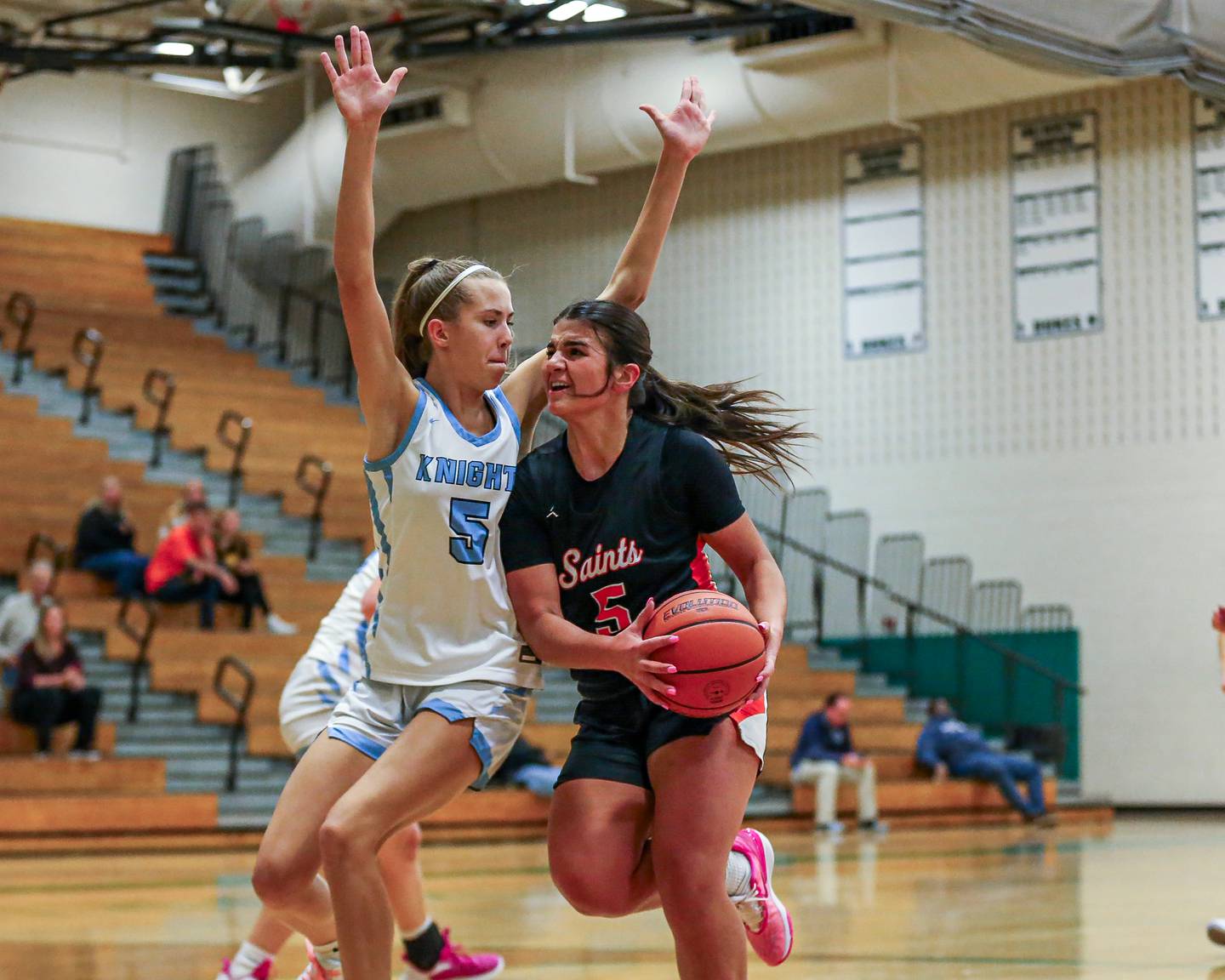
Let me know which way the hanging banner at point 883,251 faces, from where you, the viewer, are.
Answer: facing the viewer and to the left of the viewer

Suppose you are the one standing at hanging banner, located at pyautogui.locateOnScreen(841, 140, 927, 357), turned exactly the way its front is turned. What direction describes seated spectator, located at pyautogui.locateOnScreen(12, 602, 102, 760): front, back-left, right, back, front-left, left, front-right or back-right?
front

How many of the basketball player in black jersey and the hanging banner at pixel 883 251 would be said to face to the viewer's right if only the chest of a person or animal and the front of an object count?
0

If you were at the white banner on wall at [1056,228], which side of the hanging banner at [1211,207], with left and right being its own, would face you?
right

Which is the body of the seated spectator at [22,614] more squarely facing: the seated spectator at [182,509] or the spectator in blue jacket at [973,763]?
the spectator in blue jacket

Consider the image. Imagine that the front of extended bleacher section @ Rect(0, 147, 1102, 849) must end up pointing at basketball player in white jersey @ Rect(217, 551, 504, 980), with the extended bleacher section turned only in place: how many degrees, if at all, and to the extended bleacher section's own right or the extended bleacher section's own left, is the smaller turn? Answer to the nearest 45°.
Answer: approximately 45° to the extended bleacher section's own right

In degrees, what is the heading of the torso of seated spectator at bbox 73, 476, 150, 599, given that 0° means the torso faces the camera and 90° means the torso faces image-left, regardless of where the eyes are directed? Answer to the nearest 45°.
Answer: approximately 315°

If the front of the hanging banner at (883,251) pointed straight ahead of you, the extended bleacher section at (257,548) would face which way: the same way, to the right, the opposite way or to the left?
to the left

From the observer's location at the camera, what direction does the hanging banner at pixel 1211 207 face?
facing the viewer

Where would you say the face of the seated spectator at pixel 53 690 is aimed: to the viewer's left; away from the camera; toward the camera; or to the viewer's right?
toward the camera

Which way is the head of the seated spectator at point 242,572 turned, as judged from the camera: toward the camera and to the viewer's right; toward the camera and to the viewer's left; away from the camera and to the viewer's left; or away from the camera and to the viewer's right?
toward the camera and to the viewer's right

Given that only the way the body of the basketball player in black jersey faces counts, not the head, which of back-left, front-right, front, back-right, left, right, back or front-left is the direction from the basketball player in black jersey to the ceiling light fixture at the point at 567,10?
back-right

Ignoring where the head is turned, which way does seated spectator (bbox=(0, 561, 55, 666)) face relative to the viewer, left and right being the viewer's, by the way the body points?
facing the viewer and to the right of the viewer

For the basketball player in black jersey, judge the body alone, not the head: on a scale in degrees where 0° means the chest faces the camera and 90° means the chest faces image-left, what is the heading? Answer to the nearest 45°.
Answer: approximately 45°

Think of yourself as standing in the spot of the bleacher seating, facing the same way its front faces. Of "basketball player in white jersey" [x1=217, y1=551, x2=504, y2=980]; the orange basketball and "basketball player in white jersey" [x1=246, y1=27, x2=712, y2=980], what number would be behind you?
0

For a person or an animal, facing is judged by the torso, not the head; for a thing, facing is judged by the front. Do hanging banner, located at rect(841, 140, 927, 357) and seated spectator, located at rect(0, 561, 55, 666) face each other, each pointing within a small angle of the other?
no

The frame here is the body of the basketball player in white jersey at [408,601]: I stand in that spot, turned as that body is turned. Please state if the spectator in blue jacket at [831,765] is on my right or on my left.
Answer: on my left

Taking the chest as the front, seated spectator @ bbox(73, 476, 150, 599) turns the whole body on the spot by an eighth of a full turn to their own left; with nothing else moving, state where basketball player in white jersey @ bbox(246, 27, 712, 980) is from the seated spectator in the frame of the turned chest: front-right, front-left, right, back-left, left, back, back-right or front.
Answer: right

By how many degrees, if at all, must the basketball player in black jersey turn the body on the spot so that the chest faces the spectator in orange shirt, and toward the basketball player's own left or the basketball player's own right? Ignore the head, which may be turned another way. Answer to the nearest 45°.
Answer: approximately 135° to the basketball player's own right

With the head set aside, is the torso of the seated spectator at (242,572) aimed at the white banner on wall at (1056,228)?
no
